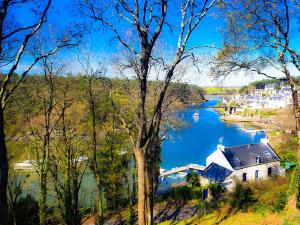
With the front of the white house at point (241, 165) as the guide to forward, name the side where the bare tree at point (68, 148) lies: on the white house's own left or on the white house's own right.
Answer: on the white house's own right

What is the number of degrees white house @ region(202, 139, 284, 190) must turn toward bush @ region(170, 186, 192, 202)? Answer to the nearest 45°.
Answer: approximately 90° to its right

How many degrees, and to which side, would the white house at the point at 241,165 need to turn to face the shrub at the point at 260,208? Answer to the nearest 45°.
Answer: approximately 45° to its right

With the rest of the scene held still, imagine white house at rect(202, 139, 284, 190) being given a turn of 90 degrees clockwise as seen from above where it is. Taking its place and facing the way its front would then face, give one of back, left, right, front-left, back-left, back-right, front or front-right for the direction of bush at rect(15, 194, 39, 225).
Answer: front

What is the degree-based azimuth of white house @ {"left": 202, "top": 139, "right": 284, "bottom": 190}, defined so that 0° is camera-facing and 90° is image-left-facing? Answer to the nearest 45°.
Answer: approximately 315°

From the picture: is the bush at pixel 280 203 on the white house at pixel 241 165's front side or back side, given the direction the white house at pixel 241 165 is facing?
on the front side

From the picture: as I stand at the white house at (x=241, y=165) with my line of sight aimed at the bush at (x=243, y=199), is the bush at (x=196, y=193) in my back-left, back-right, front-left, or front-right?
front-right

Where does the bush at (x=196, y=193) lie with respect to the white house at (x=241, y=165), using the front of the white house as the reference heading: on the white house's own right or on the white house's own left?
on the white house's own right

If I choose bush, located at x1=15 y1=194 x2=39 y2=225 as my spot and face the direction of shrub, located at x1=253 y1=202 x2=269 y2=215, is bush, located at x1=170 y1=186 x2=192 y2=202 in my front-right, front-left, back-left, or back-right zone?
front-left

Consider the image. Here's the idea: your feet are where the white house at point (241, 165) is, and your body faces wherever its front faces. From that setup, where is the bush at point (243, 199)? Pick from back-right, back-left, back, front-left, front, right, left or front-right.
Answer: front-right
